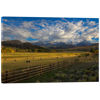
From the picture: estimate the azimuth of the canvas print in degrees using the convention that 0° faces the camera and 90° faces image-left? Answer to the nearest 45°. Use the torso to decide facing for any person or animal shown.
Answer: approximately 0°
